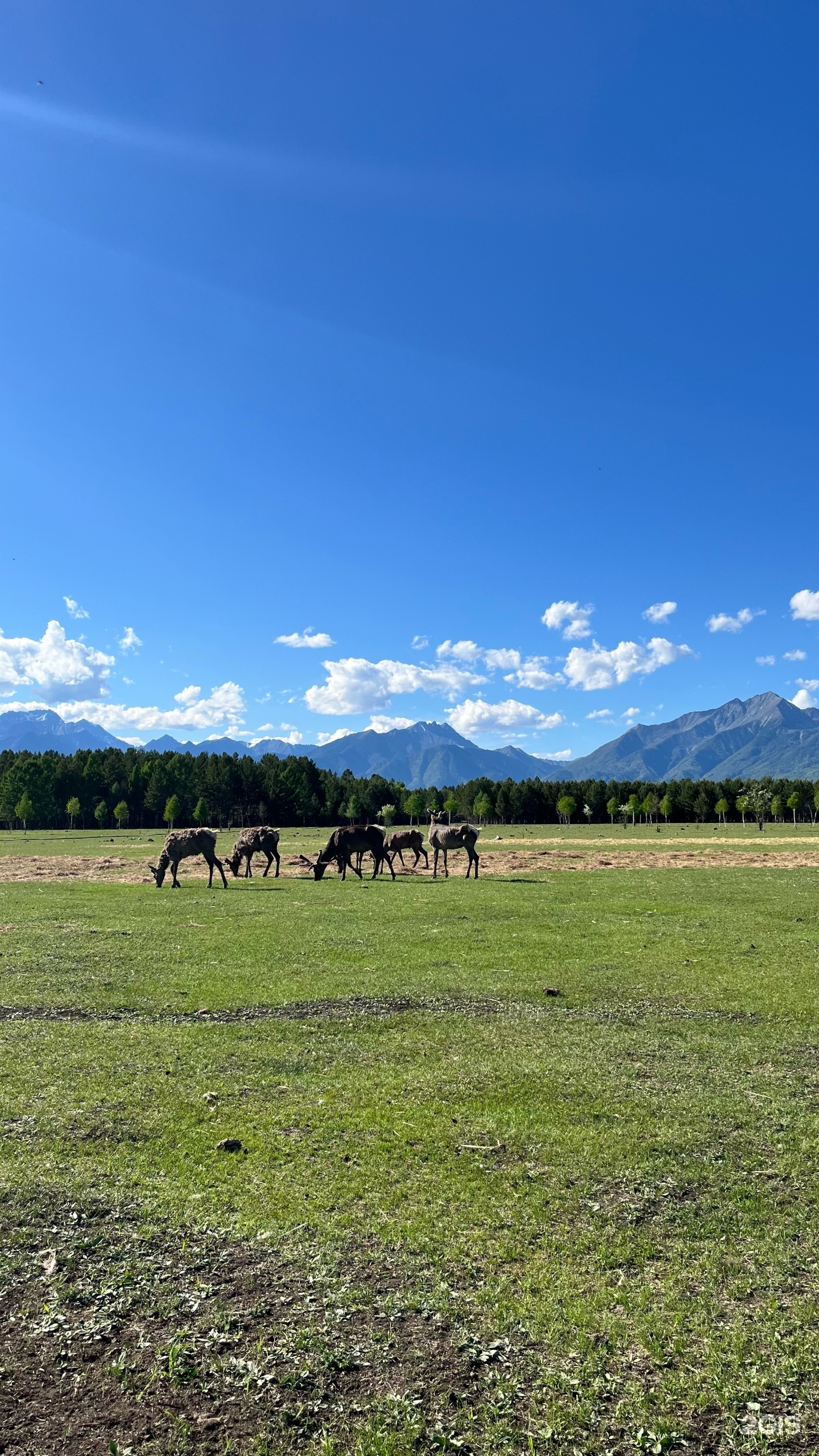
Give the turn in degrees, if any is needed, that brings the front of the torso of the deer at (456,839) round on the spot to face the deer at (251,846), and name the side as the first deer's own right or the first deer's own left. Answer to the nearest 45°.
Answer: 0° — it already faces it

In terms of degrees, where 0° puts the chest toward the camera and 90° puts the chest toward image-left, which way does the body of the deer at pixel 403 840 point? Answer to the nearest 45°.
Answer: approximately 90°

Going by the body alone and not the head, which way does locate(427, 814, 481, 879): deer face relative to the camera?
to the viewer's left

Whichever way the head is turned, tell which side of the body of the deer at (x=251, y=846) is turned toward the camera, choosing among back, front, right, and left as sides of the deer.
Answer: left

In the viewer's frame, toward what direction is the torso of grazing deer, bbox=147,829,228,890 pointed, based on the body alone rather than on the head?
to the viewer's left

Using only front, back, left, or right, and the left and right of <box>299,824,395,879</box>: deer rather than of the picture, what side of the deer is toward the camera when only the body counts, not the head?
left

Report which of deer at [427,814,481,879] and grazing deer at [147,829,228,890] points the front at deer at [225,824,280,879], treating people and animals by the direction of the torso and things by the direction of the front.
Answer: deer at [427,814,481,879]
